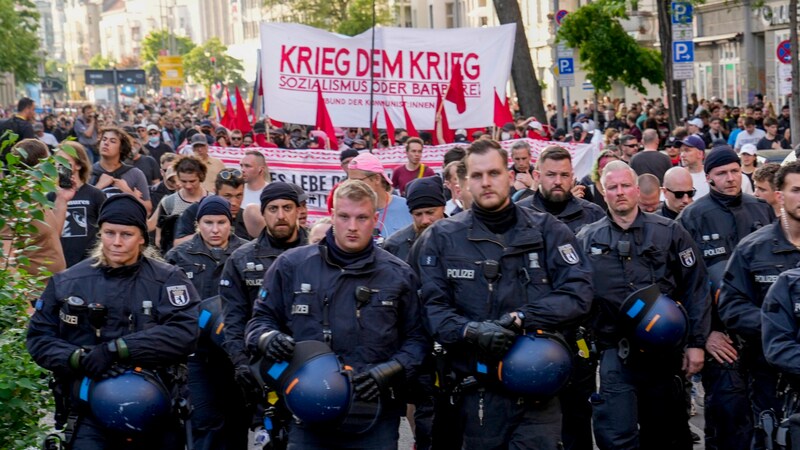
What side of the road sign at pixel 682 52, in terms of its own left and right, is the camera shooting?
front

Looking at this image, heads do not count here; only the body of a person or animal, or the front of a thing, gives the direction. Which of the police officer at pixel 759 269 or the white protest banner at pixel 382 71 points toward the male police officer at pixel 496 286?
the white protest banner

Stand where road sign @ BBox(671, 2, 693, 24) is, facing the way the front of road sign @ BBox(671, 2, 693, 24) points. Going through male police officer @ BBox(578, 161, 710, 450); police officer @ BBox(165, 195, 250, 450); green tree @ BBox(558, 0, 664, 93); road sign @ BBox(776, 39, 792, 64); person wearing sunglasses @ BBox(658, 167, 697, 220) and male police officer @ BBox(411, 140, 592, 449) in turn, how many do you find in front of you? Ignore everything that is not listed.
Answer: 4

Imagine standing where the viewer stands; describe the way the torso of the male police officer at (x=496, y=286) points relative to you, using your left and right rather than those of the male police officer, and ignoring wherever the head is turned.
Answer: facing the viewer

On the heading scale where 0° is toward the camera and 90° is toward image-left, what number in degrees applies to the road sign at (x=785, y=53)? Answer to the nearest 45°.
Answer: approximately 0°

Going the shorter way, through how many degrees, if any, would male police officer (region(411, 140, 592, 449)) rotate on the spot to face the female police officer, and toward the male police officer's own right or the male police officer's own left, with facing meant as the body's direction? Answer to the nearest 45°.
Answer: approximately 90° to the male police officer's own right

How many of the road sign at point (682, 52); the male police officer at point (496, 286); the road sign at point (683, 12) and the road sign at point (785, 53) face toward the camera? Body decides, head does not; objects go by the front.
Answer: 4

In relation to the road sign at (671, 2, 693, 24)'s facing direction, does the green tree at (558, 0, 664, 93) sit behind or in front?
behind

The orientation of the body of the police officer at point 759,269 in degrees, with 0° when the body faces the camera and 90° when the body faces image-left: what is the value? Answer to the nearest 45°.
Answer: approximately 315°

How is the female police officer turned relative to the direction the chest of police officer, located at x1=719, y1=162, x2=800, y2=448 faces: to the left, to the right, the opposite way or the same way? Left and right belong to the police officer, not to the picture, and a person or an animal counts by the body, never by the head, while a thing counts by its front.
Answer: the same way

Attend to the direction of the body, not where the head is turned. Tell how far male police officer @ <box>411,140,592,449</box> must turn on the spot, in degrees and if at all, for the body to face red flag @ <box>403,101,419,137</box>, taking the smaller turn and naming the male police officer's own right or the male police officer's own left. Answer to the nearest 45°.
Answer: approximately 180°

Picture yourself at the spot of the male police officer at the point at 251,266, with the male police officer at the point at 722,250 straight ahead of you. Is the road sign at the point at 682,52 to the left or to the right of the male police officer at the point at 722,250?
left

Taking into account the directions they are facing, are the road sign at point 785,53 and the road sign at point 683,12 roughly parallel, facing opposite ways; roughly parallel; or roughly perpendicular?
roughly parallel

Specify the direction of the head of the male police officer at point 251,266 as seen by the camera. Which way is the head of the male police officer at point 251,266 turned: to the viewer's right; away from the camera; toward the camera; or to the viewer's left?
toward the camera
